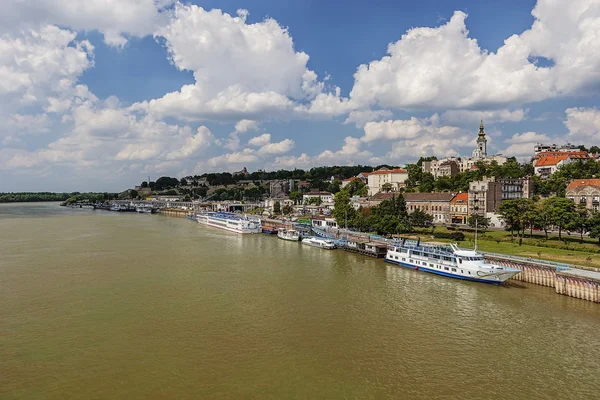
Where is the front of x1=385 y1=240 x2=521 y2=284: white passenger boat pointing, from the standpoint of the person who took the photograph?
facing the viewer and to the right of the viewer

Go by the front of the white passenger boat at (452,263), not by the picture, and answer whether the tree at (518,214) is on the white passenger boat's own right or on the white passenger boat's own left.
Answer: on the white passenger boat's own left

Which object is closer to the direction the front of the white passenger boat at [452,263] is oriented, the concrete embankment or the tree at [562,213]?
the concrete embankment

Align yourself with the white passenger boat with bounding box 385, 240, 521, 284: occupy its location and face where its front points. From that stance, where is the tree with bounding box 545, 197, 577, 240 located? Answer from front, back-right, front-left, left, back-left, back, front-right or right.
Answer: left

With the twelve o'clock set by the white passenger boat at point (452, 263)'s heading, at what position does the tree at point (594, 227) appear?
The tree is roughly at 9 o'clock from the white passenger boat.
